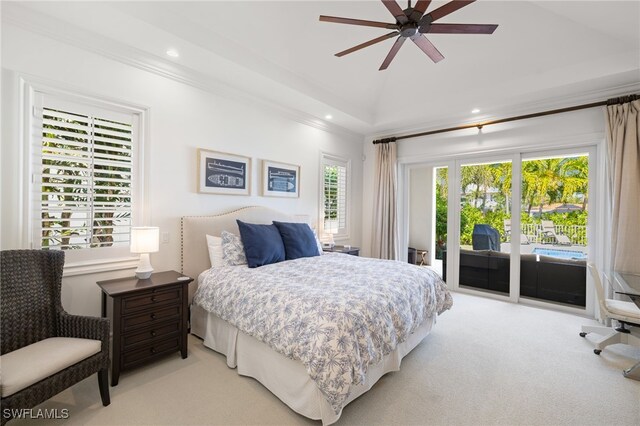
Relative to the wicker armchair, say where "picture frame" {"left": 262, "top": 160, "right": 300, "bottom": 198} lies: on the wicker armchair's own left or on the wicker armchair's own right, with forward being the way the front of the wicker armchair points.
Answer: on the wicker armchair's own left

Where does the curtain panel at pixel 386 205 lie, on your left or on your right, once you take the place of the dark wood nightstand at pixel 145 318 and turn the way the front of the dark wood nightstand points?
on your left

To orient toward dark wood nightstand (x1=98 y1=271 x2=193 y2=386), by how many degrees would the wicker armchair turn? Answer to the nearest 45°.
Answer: approximately 45° to its left

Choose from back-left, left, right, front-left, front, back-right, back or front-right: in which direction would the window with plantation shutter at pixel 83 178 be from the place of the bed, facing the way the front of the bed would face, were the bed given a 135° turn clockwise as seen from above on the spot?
front

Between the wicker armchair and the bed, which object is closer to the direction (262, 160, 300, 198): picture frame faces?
the bed

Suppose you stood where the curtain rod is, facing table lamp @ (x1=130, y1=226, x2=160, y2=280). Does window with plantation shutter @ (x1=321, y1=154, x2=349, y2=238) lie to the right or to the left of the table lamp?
right

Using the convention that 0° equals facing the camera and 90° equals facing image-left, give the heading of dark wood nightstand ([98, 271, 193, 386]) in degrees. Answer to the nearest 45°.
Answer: approximately 315°

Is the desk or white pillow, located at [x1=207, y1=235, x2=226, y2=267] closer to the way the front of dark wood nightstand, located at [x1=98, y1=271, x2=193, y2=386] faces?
the desk
